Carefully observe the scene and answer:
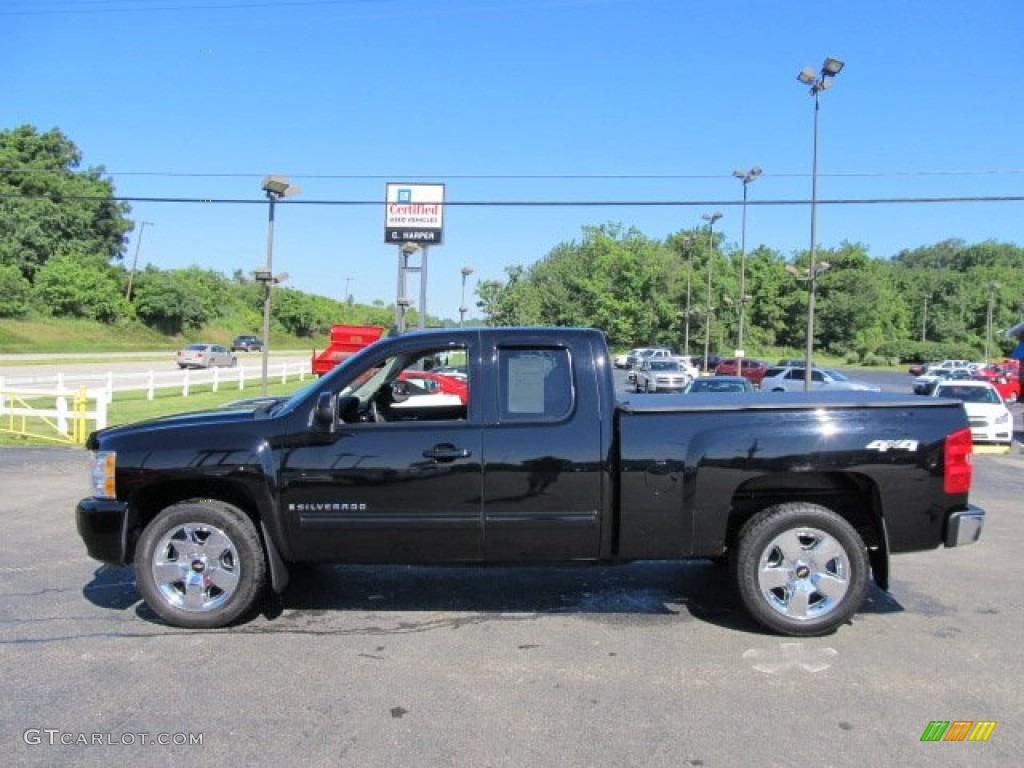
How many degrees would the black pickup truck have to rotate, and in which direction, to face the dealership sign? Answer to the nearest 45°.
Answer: approximately 90° to its right

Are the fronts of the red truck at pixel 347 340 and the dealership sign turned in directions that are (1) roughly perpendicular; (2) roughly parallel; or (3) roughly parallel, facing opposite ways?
roughly perpendicular

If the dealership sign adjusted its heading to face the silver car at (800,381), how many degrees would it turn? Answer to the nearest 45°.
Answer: approximately 90° to its left

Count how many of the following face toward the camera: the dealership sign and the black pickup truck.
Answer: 1

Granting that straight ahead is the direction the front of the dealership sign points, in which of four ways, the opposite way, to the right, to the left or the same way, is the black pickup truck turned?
to the right

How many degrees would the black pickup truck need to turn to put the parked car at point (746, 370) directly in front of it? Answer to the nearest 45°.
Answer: approximately 90° to its right

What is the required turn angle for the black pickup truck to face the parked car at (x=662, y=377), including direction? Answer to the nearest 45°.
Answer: approximately 90° to its right

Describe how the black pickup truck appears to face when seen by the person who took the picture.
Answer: facing to the left of the viewer

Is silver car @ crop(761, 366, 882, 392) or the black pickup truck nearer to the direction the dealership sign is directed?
the black pickup truck

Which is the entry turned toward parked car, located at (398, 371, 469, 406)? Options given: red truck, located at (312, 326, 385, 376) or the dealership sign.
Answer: the dealership sign
